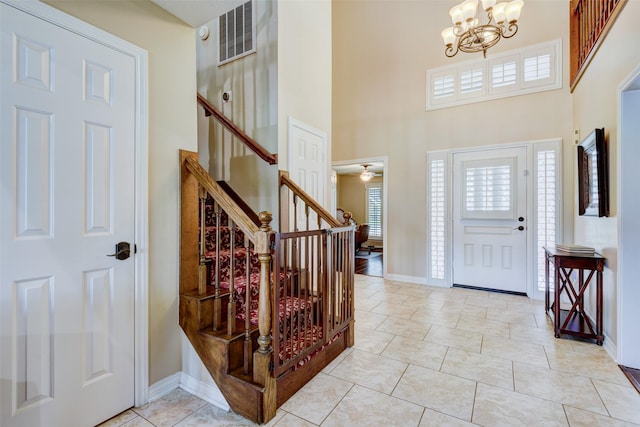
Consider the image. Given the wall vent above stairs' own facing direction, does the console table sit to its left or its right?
on its left

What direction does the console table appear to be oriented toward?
to the viewer's left

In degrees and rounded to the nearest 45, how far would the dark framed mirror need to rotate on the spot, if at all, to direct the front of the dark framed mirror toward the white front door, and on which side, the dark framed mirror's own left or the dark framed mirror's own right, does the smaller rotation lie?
approximately 45° to the dark framed mirror's own right

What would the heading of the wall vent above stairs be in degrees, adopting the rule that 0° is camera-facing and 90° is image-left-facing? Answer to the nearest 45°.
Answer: approximately 45°

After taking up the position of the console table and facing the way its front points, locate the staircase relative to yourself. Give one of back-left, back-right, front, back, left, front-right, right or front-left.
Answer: front-left

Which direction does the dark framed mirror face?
to the viewer's left

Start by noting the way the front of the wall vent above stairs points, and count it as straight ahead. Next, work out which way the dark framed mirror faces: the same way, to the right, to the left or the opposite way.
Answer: to the right

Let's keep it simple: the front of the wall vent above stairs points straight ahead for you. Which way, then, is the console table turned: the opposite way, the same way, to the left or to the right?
to the right
